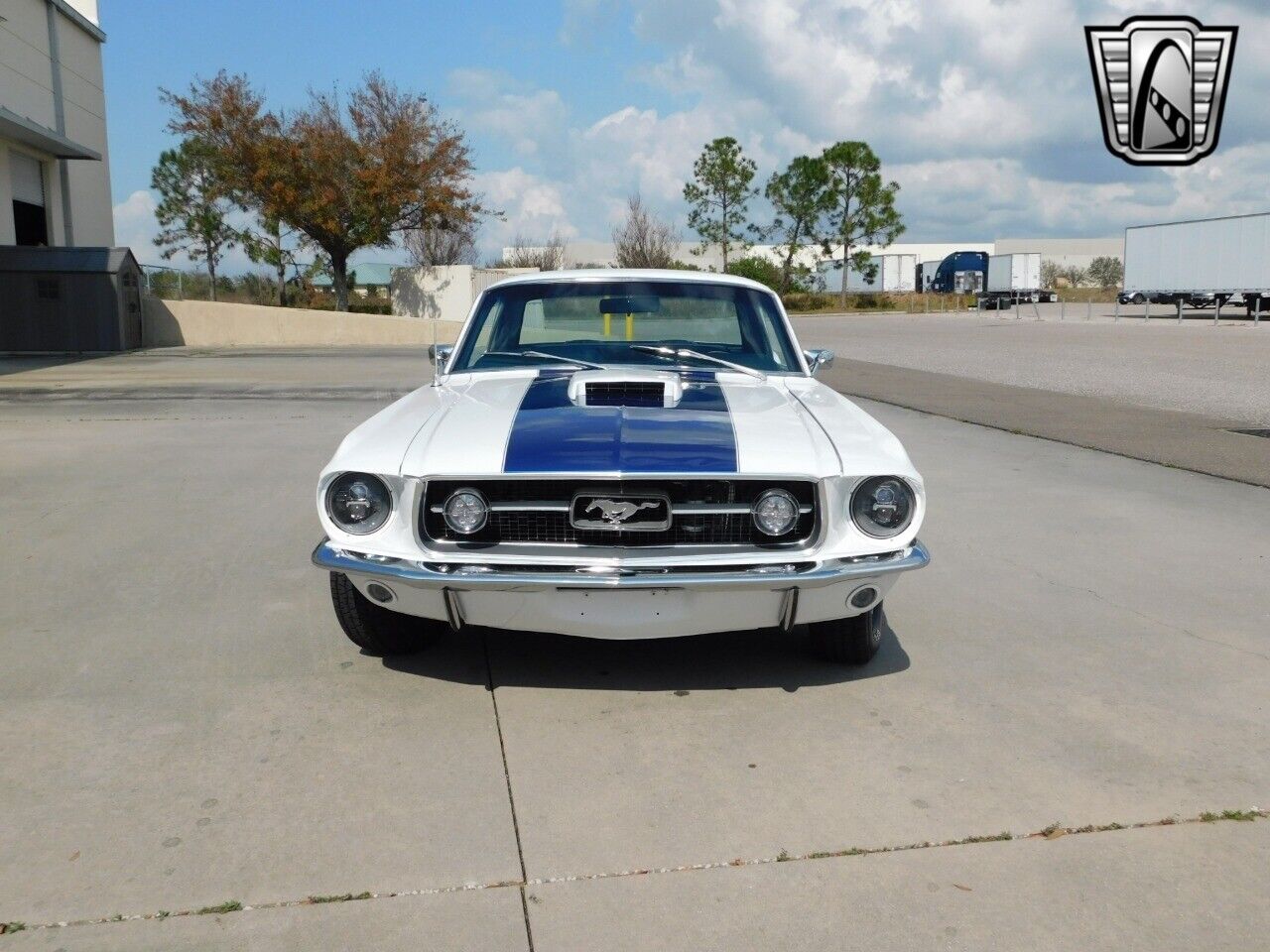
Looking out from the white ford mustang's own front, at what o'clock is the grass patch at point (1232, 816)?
The grass patch is roughly at 10 o'clock from the white ford mustang.

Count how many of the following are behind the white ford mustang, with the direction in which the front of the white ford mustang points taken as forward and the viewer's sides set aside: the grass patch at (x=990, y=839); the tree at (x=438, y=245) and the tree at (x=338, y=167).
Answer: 2

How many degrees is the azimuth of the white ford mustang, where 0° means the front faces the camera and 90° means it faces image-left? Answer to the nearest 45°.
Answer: approximately 0°

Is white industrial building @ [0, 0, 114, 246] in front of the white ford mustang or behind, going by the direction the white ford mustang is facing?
behind

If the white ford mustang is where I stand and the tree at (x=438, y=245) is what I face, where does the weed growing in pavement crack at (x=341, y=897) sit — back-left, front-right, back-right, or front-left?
back-left

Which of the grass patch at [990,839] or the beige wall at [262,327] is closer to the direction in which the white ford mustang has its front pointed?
the grass patch
